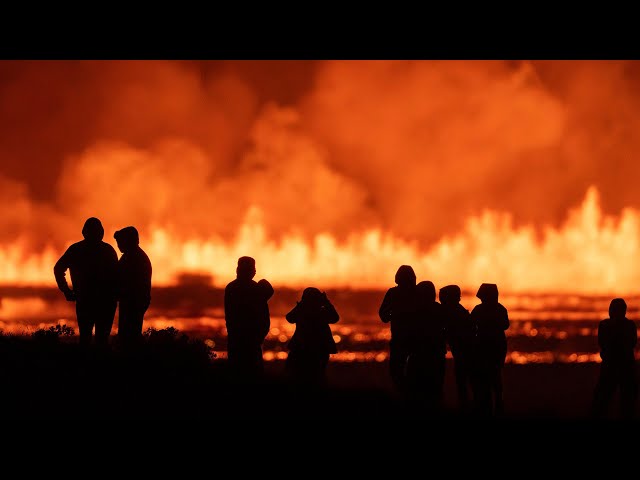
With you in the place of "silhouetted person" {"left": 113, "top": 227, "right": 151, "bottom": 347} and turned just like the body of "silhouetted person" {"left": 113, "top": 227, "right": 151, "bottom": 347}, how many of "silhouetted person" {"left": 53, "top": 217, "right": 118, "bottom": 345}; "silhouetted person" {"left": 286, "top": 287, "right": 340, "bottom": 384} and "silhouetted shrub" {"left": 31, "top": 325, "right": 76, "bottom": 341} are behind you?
1

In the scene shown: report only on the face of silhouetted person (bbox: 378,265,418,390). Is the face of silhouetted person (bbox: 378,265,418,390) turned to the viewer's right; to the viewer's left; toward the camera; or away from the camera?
away from the camera

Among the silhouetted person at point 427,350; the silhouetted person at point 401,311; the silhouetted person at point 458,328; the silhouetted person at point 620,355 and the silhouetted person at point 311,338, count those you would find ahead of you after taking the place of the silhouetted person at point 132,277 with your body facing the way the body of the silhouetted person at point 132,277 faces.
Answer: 0

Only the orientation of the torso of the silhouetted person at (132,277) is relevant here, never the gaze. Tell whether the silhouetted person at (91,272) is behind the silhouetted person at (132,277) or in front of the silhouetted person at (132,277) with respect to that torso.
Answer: in front

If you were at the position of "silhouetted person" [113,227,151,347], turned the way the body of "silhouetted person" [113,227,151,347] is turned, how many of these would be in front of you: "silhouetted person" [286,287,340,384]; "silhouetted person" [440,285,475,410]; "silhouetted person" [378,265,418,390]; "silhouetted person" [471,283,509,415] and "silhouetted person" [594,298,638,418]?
0

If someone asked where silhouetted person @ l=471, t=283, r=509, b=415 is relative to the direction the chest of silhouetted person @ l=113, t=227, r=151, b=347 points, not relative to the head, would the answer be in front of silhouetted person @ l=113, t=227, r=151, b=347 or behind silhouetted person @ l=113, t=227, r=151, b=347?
behind

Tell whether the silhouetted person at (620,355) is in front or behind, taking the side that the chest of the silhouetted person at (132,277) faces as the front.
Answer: behind

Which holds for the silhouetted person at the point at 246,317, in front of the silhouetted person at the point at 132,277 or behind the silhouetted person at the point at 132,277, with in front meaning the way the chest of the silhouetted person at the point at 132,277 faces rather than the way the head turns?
behind

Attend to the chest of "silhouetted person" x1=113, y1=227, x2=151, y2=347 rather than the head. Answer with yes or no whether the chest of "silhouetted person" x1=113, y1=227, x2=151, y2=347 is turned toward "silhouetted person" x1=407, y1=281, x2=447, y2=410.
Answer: no

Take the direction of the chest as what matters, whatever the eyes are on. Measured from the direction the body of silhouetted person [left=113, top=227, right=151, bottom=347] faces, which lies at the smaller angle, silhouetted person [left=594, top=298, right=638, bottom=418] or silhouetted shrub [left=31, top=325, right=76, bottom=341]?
the silhouetted shrub
